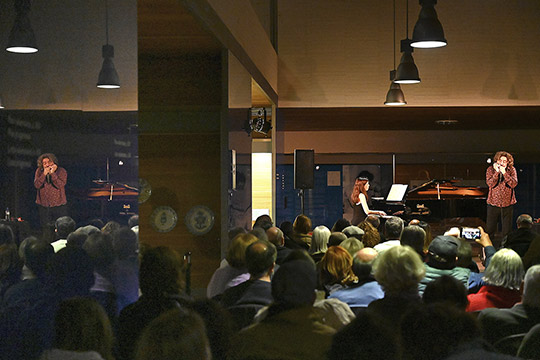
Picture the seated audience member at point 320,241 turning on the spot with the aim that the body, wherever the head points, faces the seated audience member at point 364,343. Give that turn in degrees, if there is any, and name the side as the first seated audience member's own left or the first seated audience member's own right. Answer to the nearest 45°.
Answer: approximately 180°

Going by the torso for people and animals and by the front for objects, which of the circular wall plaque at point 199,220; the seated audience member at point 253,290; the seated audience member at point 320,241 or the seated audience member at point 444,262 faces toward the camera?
the circular wall plaque

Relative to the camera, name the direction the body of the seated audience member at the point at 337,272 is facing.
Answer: away from the camera

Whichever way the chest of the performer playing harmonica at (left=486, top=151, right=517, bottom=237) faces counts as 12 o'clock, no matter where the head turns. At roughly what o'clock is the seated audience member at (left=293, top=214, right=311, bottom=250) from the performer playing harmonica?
The seated audience member is roughly at 1 o'clock from the performer playing harmonica.

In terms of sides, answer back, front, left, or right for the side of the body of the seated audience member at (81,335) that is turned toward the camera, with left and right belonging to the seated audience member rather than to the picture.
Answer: back

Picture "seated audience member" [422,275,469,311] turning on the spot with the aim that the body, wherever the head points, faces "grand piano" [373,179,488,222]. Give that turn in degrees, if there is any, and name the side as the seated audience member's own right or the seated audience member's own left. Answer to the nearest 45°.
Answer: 0° — they already face it

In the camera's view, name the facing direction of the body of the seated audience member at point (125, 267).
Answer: away from the camera

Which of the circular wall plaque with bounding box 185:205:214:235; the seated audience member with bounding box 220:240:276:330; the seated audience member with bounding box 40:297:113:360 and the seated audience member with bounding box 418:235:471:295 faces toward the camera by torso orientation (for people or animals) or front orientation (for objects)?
the circular wall plaque

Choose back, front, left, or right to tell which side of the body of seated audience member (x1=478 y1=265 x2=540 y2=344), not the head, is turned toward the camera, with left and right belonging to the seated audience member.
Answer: back

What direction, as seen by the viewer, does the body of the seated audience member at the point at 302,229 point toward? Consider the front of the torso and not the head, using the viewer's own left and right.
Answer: facing away from the viewer

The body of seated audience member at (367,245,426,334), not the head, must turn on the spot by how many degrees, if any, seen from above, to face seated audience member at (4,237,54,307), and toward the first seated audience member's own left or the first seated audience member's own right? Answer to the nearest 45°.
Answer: approximately 135° to the first seated audience member's own left

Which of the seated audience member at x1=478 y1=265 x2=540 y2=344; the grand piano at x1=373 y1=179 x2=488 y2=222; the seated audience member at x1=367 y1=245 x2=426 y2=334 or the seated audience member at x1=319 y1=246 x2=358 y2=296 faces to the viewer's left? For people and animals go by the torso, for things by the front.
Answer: the grand piano

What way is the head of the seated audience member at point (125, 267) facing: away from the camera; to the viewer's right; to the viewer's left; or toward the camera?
away from the camera
